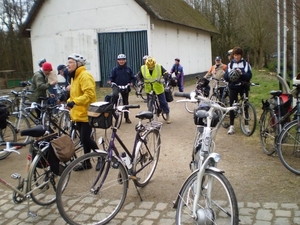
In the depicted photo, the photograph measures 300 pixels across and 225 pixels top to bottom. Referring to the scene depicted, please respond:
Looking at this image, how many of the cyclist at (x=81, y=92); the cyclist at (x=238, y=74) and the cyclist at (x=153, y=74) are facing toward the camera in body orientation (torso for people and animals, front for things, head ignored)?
2

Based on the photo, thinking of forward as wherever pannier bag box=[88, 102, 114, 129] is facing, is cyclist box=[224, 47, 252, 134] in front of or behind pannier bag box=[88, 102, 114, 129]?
behind

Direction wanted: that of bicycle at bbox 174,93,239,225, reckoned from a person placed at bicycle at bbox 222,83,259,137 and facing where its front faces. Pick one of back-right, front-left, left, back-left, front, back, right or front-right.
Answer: front-right

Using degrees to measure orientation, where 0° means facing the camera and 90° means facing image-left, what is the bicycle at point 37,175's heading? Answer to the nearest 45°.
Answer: approximately 45°

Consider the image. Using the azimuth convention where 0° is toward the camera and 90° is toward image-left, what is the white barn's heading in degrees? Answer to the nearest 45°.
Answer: approximately 45°

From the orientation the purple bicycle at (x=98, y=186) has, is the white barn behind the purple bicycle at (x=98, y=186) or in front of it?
behind

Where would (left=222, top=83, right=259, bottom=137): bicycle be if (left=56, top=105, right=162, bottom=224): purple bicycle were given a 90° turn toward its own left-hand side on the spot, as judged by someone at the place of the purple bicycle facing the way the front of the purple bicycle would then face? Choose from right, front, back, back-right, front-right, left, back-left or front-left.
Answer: left

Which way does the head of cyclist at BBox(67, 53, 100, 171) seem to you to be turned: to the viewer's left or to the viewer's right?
to the viewer's left

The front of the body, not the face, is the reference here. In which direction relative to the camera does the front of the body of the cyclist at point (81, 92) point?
to the viewer's left

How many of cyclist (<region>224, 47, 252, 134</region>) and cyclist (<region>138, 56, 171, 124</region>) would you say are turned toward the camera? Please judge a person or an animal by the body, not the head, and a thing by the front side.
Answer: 2
